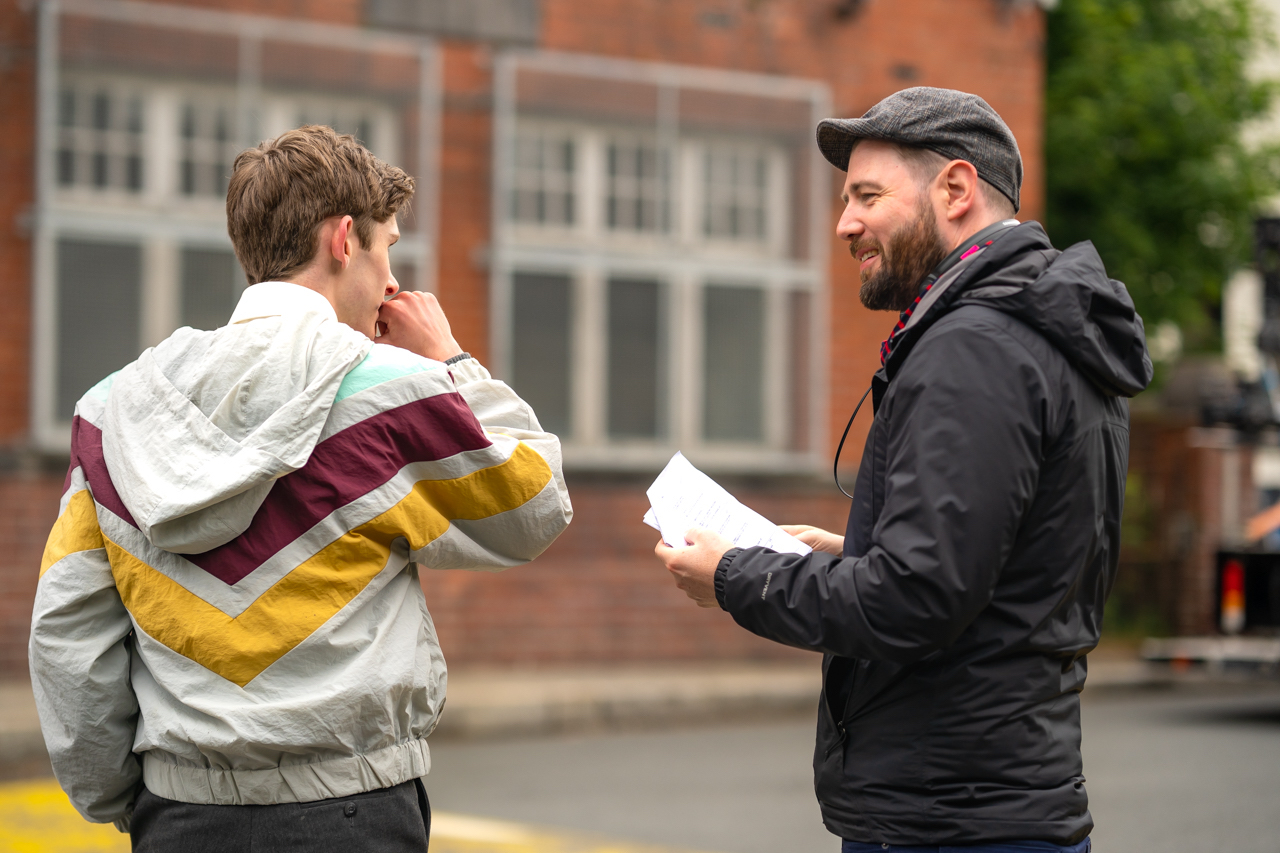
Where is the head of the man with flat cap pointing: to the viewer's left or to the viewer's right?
to the viewer's left

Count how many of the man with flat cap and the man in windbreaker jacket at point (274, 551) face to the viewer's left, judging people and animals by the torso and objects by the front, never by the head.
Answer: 1

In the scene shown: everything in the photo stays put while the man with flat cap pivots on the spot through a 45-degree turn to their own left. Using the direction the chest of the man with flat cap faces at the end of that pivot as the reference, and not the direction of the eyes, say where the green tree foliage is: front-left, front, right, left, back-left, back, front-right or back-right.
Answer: back-right

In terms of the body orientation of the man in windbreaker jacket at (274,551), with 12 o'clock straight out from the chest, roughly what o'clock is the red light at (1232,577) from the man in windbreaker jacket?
The red light is roughly at 12 o'clock from the man in windbreaker jacket.

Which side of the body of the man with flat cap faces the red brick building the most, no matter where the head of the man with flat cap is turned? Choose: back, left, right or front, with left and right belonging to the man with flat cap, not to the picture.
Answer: right

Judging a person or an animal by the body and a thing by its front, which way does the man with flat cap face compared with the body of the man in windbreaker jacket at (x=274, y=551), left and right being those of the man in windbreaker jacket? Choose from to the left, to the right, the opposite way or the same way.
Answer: to the left

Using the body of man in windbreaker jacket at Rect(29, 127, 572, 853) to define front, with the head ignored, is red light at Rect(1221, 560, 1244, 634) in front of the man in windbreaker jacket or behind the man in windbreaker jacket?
in front

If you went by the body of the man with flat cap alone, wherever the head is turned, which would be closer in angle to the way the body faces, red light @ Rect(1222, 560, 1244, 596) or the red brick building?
the red brick building

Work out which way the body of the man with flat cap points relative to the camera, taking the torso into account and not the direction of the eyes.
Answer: to the viewer's left

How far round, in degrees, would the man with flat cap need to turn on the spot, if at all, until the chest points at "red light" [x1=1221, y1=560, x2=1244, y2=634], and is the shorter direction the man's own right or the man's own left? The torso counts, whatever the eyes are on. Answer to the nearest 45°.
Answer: approximately 90° to the man's own right

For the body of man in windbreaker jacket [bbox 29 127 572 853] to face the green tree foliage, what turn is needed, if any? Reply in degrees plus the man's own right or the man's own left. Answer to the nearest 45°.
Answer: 0° — they already face it

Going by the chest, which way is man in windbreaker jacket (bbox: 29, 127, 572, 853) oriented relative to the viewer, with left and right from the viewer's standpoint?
facing away from the viewer and to the right of the viewer

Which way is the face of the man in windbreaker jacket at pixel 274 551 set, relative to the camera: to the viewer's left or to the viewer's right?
to the viewer's right

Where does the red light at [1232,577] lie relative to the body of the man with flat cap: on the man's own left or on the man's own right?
on the man's own right
